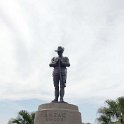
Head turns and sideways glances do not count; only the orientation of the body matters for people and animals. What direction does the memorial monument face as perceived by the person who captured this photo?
facing the viewer

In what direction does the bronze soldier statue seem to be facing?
toward the camera
